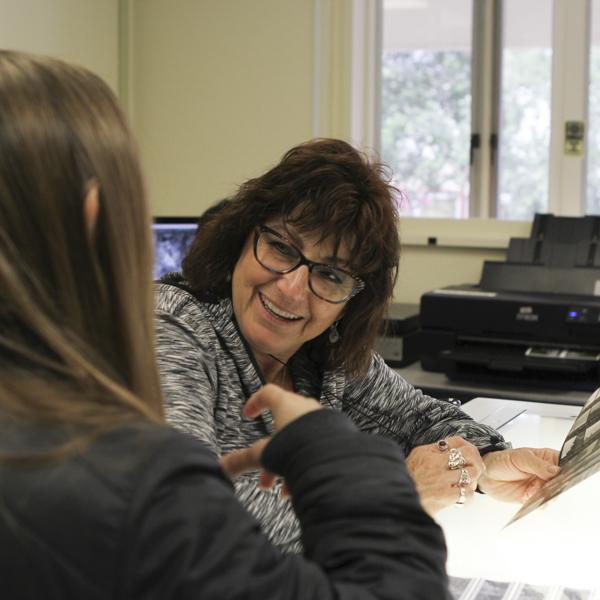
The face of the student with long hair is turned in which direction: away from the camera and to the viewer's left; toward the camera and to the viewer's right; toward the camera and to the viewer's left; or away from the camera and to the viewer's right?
away from the camera and to the viewer's right

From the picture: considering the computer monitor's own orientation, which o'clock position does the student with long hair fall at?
The student with long hair is roughly at 12 o'clock from the computer monitor.

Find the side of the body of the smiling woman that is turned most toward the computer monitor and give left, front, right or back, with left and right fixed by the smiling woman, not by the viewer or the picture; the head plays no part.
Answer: back

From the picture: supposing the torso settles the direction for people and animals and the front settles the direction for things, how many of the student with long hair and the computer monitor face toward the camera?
1

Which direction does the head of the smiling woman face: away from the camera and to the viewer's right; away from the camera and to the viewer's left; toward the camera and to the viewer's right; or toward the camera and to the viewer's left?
toward the camera and to the viewer's left

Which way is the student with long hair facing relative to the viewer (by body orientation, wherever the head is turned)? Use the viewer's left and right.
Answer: facing away from the viewer and to the right of the viewer

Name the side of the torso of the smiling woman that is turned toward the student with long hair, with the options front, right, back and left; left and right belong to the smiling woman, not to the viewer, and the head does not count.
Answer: front

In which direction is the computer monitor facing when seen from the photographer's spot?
facing the viewer

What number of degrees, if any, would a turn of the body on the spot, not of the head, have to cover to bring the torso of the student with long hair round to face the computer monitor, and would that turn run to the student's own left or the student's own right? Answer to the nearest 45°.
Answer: approximately 45° to the student's own left

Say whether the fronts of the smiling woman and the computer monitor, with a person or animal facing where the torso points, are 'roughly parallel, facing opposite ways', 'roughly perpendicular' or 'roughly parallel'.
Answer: roughly parallel

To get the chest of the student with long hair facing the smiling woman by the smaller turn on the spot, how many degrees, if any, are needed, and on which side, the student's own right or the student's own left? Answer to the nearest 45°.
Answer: approximately 45° to the student's own left

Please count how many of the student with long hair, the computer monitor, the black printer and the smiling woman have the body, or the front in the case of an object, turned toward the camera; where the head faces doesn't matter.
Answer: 3
